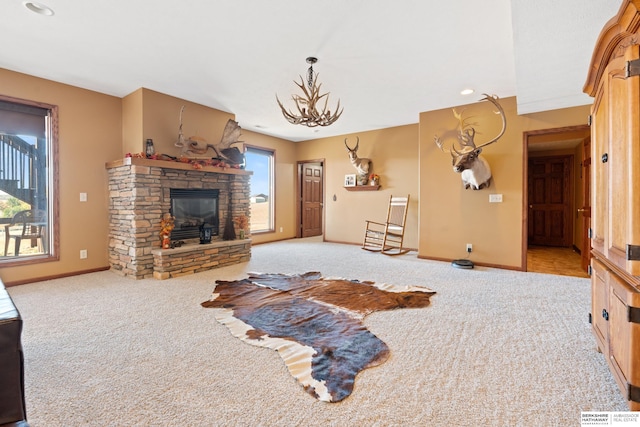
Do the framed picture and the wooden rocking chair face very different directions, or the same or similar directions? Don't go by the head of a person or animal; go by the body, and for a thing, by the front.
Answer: same or similar directions

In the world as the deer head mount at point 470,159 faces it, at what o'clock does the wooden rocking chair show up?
The wooden rocking chair is roughly at 3 o'clock from the deer head mount.

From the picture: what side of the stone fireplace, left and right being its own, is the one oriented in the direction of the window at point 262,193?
left

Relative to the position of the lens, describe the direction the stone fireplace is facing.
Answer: facing the viewer and to the right of the viewer

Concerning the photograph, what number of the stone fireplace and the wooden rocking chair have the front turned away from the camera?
0

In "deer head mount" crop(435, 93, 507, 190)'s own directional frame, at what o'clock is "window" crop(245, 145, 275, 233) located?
The window is roughly at 2 o'clock from the deer head mount.

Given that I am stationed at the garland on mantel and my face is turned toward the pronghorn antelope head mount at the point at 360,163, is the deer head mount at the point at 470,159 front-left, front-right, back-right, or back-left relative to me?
front-right

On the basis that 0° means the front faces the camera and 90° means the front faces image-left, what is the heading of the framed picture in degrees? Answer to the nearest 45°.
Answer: approximately 45°

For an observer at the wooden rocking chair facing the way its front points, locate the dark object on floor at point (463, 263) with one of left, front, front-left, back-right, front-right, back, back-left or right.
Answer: left

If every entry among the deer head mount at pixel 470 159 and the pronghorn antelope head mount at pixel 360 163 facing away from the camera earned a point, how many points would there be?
0

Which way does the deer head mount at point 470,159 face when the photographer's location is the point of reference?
facing the viewer and to the left of the viewer

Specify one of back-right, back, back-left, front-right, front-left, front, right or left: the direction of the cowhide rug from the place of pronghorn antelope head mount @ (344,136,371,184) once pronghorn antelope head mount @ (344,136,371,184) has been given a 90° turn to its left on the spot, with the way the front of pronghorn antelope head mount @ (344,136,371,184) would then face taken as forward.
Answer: front-right

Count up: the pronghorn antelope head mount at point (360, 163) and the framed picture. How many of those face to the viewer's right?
0

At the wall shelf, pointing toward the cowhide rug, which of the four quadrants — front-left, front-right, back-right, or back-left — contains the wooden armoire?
front-left

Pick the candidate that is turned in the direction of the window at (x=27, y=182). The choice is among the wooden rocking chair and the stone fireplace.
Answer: the wooden rocking chair

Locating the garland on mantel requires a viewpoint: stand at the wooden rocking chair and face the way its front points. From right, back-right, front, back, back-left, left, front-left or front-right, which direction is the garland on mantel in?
front

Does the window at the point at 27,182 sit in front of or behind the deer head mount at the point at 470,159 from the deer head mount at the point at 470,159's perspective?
in front
